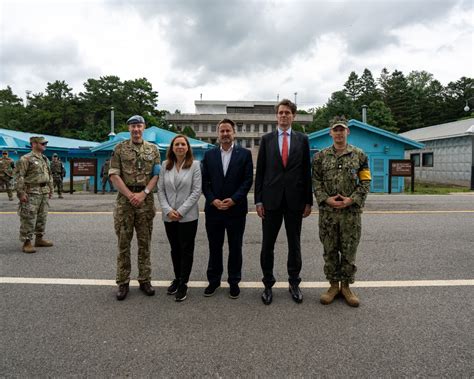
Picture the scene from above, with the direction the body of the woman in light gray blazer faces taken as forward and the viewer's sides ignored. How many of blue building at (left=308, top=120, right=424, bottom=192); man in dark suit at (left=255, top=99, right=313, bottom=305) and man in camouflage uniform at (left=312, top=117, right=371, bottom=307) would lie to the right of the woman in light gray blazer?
0

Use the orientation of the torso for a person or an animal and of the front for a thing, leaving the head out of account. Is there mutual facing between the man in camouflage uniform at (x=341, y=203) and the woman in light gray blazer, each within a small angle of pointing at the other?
no

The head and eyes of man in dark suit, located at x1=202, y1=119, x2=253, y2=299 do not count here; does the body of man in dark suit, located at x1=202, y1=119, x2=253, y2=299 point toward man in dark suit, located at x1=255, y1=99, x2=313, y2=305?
no

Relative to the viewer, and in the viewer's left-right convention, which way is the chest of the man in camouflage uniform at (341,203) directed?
facing the viewer

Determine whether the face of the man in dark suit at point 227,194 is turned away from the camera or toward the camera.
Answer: toward the camera

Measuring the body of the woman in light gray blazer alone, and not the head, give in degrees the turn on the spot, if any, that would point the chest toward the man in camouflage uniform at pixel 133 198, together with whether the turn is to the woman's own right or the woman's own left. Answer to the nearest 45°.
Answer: approximately 90° to the woman's own right

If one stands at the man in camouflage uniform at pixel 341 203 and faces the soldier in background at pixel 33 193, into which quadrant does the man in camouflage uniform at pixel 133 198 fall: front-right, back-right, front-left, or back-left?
front-left

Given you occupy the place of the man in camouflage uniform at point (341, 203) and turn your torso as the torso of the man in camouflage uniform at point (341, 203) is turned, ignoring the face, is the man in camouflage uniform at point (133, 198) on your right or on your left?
on your right

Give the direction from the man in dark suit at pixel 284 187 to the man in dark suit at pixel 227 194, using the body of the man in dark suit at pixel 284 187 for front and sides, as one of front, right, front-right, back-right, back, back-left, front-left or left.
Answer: right

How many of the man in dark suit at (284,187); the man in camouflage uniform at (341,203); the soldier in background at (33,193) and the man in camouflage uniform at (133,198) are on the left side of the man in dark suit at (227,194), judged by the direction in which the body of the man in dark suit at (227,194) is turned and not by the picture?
2

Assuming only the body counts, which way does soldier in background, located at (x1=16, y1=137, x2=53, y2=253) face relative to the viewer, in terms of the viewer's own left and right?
facing the viewer and to the right of the viewer

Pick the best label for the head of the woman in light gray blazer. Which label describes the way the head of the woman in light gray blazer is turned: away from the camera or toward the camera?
toward the camera

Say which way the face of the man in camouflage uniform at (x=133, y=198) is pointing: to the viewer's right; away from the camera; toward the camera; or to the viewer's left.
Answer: toward the camera

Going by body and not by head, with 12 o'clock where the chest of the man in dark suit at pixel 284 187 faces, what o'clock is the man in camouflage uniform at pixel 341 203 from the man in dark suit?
The man in camouflage uniform is roughly at 9 o'clock from the man in dark suit.

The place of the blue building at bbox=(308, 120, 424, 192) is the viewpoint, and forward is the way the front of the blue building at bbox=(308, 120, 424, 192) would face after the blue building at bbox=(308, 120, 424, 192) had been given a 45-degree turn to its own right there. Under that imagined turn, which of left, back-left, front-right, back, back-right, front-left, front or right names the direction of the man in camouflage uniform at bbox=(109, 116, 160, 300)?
front-left

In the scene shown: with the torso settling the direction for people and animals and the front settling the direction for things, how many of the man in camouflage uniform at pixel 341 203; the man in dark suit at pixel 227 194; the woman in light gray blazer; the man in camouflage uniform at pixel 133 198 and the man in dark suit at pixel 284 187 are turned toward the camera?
5

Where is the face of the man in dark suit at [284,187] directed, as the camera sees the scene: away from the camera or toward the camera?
toward the camera

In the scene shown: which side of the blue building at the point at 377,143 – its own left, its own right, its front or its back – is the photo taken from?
front

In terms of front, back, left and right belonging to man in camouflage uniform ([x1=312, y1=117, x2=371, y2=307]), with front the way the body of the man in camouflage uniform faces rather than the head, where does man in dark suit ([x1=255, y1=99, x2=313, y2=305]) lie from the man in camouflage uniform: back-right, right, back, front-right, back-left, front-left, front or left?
right

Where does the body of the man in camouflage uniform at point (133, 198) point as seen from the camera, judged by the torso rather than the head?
toward the camera
